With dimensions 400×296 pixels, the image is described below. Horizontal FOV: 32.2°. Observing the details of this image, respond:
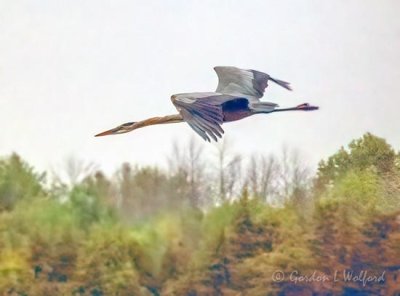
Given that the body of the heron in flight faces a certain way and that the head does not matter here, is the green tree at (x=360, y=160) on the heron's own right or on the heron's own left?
on the heron's own right

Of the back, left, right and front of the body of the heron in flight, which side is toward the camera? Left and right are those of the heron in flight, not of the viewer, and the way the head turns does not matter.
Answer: left
